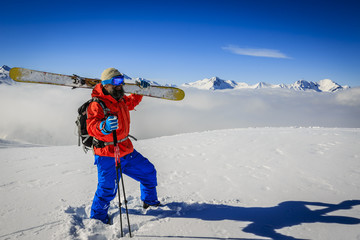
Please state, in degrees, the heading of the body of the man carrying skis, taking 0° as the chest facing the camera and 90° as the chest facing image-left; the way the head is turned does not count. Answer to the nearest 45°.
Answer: approximately 315°
